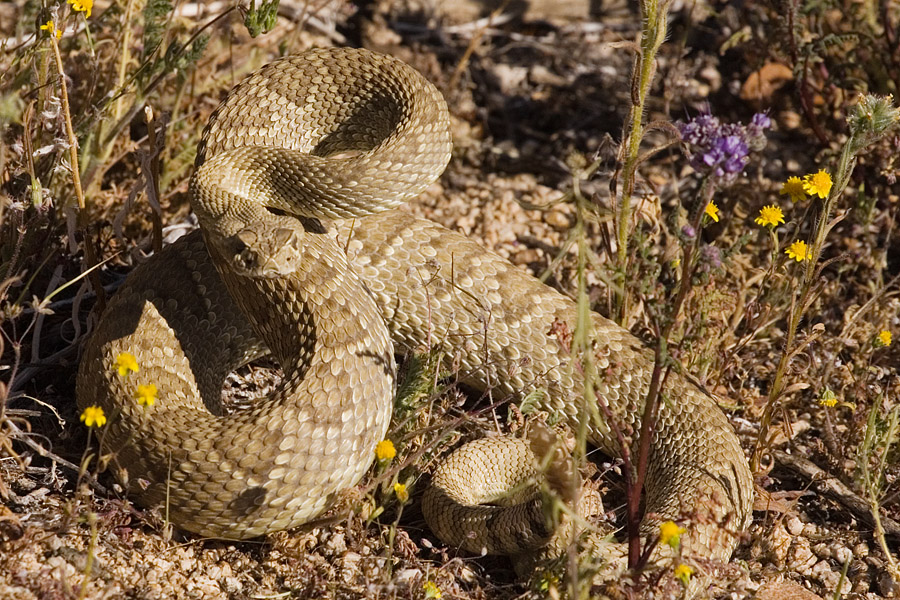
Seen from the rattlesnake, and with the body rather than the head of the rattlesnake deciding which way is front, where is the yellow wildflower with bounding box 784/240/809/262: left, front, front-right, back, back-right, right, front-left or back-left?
left

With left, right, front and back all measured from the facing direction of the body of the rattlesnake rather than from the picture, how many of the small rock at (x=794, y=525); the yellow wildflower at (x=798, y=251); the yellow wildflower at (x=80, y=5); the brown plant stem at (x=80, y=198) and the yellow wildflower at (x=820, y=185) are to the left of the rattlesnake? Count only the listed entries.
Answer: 3

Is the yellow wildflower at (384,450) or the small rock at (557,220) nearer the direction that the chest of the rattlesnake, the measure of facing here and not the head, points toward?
the yellow wildflower

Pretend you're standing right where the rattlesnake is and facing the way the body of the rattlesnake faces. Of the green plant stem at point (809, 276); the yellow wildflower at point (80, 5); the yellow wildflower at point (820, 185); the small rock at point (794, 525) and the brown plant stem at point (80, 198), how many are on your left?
3

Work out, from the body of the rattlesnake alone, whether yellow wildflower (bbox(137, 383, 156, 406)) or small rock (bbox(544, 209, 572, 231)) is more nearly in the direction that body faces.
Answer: the yellow wildflower

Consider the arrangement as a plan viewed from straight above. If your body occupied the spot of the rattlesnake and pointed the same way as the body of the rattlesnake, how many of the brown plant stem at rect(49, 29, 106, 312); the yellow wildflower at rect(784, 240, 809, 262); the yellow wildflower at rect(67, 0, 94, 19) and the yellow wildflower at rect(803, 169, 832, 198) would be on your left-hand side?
2

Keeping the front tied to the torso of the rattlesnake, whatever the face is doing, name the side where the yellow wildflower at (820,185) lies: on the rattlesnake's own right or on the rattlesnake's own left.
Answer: on the rattlesnake's own left

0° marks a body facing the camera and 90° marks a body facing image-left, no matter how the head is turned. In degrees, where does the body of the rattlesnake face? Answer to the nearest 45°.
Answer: approximately 0°

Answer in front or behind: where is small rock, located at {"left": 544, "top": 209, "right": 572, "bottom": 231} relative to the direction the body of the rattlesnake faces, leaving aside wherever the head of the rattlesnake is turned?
behind

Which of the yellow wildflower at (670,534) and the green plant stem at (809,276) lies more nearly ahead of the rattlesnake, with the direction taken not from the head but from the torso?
the yellow wildflower

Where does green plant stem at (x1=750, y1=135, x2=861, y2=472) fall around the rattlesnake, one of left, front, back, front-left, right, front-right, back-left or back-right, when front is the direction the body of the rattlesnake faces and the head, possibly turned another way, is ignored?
left

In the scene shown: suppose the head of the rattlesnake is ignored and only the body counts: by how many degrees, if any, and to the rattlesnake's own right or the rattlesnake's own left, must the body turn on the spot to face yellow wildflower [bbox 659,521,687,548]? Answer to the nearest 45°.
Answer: approximately 45° to the rattlesnake's own left
